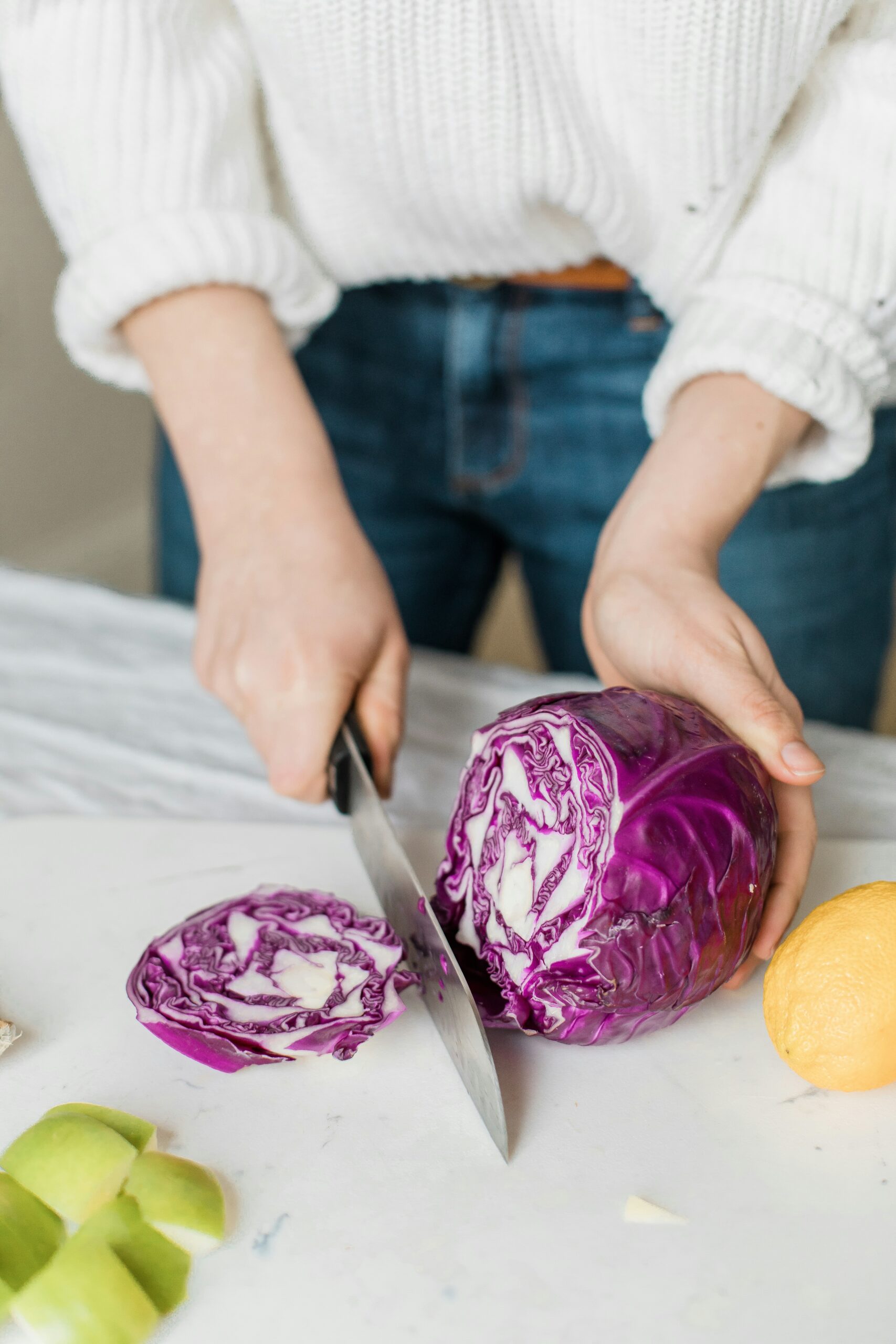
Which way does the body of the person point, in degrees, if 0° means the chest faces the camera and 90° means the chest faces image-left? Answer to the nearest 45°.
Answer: approximately 0°

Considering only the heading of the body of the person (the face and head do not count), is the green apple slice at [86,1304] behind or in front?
in front

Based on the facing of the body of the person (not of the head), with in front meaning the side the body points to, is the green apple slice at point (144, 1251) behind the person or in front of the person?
in front

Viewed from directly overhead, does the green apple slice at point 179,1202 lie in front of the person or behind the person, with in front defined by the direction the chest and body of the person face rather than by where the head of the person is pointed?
in front

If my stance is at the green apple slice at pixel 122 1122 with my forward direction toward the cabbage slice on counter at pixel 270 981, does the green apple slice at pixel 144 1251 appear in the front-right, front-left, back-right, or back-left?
back-right
